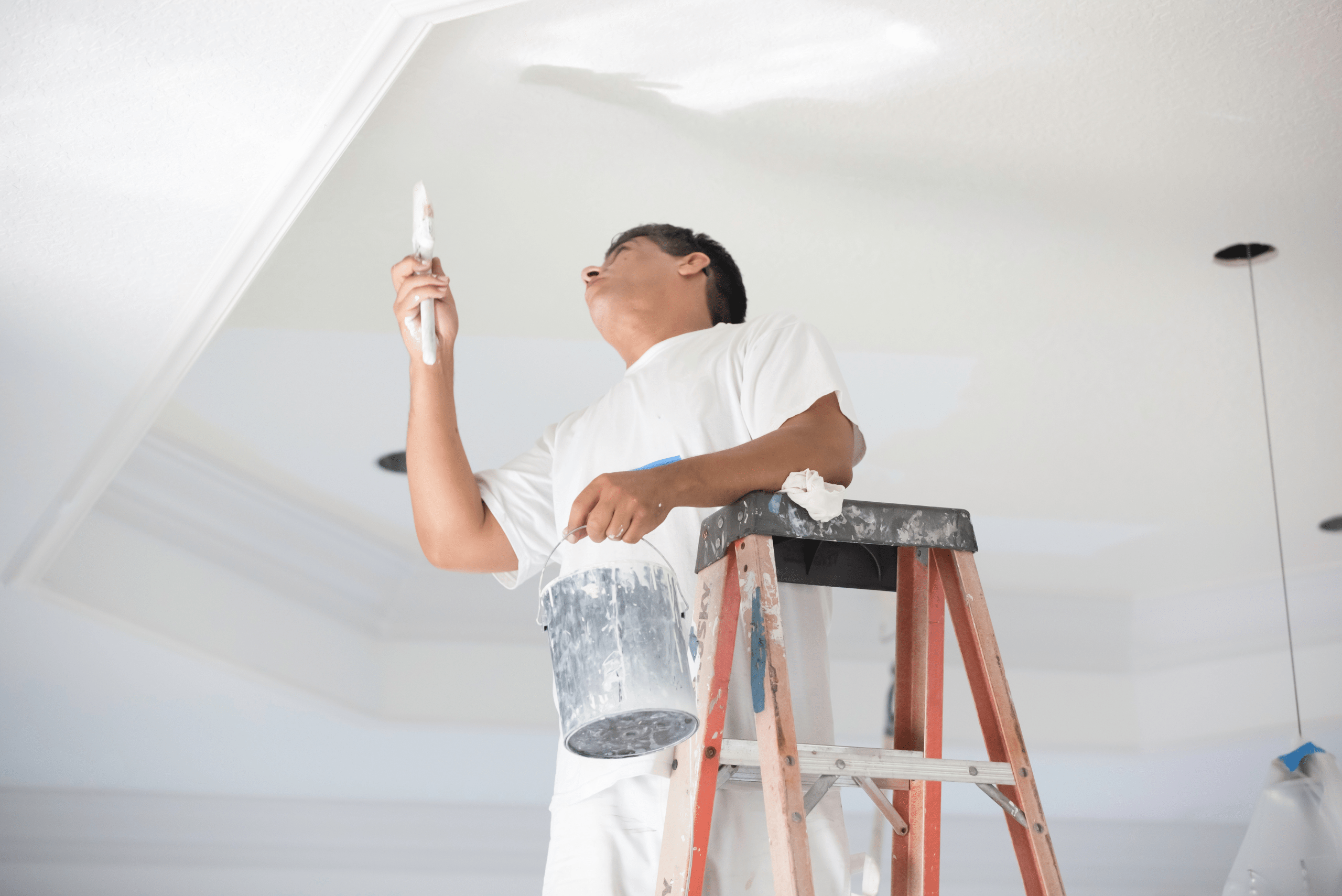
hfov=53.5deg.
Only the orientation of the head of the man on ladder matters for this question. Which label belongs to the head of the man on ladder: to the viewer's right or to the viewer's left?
to the viewer's left

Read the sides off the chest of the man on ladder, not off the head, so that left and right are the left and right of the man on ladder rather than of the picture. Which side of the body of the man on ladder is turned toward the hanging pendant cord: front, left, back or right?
back

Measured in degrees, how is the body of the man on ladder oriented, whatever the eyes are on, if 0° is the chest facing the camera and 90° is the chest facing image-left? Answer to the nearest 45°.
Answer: approximately 45°
